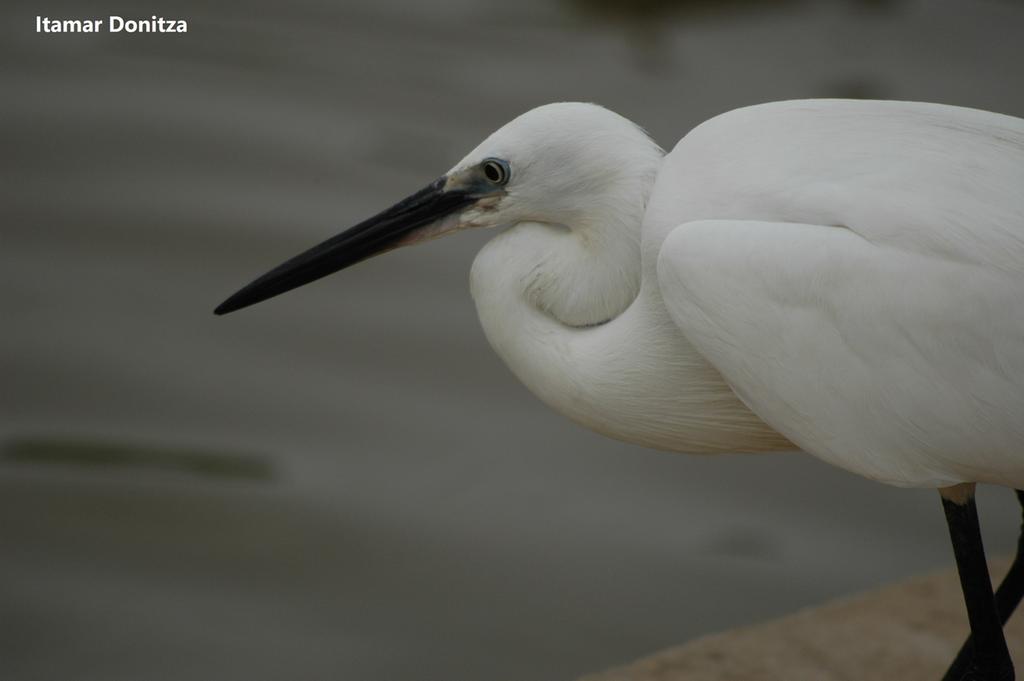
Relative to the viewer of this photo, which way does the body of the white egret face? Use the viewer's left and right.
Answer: facing to the left of the viewer
